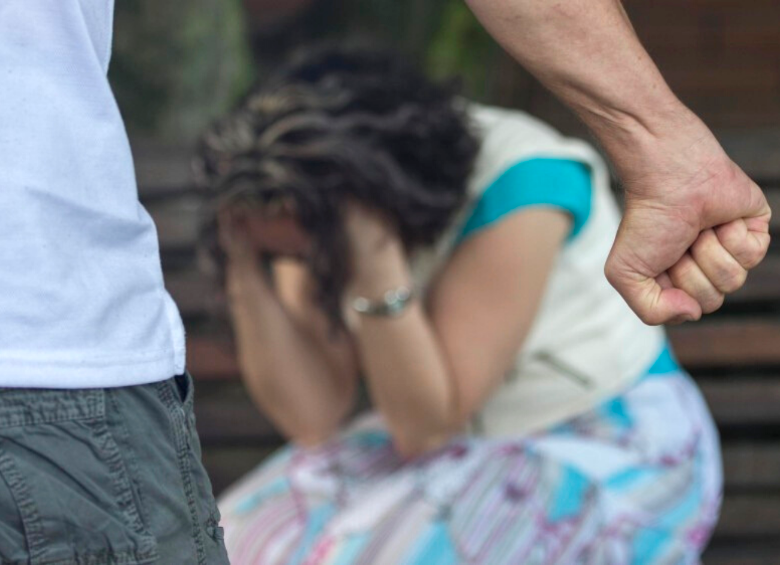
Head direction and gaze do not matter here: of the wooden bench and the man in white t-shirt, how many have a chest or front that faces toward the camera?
1

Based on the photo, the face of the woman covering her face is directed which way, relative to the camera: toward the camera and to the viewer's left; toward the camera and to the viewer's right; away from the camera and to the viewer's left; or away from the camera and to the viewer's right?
toward the camera and to the viewer's left

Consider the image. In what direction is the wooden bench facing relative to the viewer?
toward the camera

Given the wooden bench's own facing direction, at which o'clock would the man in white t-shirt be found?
The man in white t-shirt is roughly at 1 o'clock from the wooden bench.

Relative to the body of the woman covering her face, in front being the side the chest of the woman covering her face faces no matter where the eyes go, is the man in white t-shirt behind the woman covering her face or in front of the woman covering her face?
in front

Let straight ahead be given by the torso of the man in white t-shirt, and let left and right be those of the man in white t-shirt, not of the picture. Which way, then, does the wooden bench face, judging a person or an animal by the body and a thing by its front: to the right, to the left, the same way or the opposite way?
the opposite way

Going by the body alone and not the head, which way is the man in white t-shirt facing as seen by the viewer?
away from the camera

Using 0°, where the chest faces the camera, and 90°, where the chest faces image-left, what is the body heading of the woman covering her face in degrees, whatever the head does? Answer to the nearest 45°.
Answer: approximately 45°

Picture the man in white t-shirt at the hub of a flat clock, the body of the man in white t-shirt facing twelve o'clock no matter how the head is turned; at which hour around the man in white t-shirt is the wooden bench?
The wooden bench is roughly at 1 o'clock from the man in white t-shirt.

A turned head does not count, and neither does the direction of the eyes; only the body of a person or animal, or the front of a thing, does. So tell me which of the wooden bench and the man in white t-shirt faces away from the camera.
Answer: the man in white t-shirt
